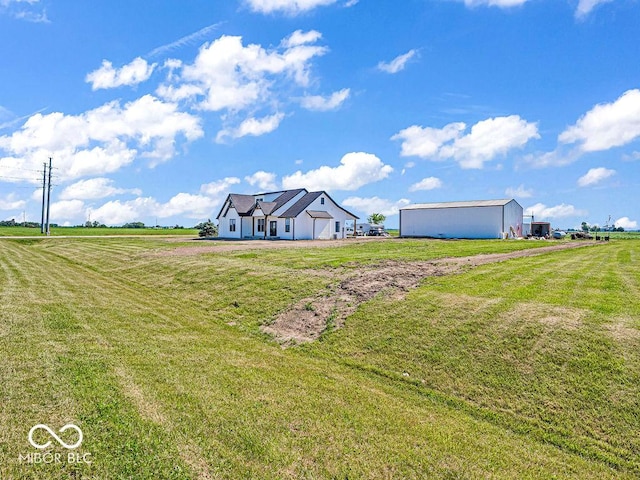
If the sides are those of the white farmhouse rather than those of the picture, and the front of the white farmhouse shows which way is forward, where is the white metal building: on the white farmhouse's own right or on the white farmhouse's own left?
on the white farmhouse's own left

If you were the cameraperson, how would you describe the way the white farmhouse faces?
facing the viewer and to the left of the viewer
